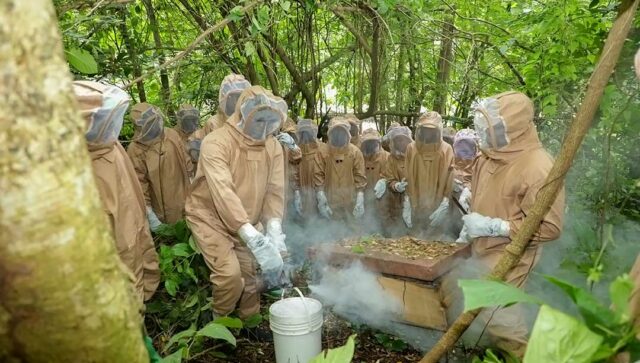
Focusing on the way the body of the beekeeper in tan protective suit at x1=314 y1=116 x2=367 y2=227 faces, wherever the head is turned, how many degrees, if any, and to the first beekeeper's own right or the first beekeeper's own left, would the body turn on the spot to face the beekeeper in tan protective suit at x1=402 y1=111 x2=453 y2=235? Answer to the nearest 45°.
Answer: approximately 45° to the first beekeeper's own left

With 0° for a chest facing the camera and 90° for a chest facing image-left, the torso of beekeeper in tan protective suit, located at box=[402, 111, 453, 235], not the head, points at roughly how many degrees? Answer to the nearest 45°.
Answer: approximately 0°

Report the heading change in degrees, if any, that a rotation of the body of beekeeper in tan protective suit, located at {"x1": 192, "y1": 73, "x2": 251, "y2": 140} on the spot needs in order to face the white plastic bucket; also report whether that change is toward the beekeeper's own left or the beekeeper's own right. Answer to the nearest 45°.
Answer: approximately 45° to the beekeeper's own right

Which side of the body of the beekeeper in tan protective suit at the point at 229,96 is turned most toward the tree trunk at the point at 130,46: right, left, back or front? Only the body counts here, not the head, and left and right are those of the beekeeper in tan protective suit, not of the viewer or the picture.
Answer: back

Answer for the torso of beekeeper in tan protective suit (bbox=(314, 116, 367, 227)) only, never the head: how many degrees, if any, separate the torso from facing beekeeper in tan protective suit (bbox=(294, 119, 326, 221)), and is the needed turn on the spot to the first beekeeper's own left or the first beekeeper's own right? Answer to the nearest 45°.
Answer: approximately 90° to the first beekeeper's own right

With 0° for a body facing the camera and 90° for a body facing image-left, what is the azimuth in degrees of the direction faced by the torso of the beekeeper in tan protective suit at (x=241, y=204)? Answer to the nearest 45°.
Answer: approximately 315°

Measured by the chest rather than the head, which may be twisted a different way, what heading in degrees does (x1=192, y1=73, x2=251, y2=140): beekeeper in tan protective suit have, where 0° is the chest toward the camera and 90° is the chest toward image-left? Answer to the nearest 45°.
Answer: approximately 315°

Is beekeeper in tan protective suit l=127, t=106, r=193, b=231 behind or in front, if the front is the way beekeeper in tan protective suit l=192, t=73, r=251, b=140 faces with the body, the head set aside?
behind

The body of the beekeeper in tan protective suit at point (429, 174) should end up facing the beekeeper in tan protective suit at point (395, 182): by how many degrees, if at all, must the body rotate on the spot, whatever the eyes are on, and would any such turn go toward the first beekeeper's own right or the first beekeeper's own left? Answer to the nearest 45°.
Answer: approximately 135° to the first beekeeper's own right
